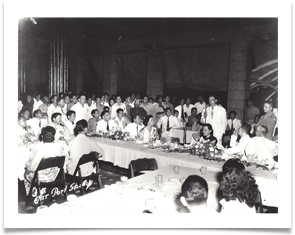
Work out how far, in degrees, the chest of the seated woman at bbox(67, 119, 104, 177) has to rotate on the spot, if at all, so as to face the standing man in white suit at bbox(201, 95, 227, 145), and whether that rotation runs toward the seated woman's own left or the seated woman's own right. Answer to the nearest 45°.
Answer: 0° — they already face them

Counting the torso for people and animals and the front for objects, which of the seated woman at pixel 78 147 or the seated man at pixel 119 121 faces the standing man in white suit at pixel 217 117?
the seated woman

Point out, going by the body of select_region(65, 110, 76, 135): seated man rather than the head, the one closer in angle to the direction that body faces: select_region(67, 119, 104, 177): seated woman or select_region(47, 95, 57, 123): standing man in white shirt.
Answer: the seated woman

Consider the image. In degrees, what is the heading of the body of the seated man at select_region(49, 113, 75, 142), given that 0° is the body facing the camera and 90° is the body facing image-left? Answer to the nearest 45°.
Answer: approximately 315°

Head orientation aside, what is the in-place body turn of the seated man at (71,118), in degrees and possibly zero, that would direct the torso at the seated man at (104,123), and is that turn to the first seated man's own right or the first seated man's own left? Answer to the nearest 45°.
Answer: approximately 45° to the first seated man's own left

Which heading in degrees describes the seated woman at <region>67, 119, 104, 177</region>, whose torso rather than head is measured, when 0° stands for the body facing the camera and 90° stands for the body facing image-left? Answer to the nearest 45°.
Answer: approximately 225°

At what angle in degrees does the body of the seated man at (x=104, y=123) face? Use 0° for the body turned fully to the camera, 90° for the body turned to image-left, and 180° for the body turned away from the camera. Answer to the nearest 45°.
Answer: approximately 315°

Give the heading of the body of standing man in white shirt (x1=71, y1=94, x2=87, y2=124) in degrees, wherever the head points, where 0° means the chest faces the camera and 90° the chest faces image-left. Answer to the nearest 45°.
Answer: approximately 315°
